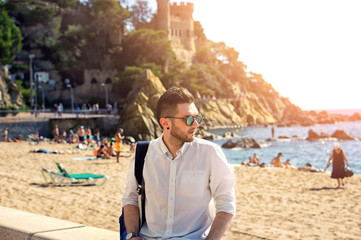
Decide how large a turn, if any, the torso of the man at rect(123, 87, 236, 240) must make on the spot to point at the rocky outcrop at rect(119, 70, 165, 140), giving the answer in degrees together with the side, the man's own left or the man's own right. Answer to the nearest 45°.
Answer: approximately 180°

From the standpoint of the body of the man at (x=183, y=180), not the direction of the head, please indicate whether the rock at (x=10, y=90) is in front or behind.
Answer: behind

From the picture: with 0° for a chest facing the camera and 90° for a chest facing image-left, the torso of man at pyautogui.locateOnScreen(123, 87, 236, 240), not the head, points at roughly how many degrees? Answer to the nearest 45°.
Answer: approximately 0°

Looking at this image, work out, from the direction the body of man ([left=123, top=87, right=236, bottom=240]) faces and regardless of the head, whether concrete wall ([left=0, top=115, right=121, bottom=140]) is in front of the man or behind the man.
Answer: behind

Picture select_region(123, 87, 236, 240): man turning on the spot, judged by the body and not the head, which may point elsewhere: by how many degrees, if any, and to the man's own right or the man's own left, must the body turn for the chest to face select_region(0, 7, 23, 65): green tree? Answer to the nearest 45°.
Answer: approximately 135° to the man's own right

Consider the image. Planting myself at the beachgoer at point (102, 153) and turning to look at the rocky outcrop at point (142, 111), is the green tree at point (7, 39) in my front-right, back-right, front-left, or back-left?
front-left

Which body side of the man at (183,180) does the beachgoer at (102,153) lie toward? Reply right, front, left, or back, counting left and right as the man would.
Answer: back
